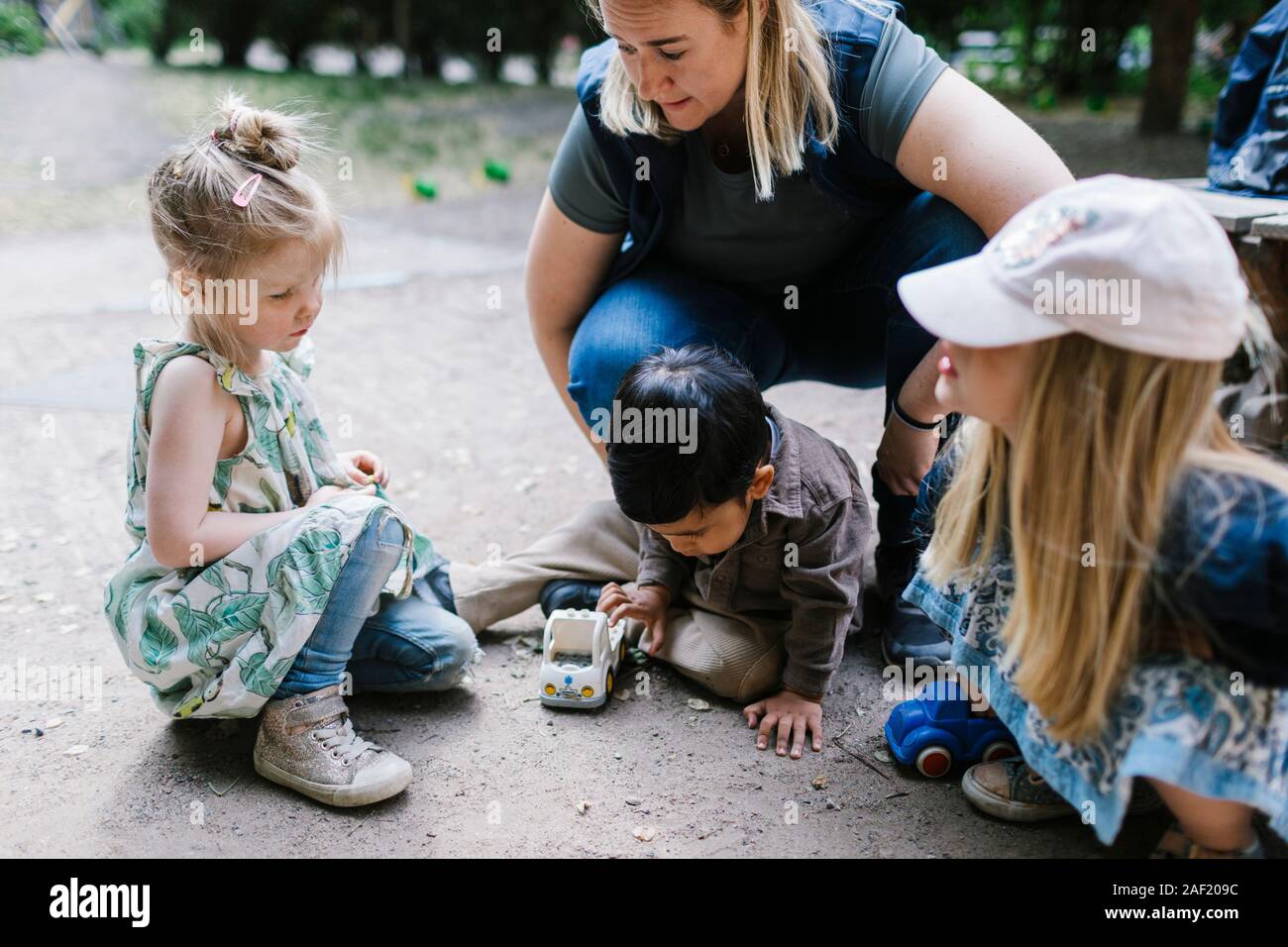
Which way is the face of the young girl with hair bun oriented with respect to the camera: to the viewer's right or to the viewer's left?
to the viewer's right

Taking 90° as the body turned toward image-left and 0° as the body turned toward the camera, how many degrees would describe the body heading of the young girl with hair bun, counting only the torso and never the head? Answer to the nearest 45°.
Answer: approximately 315°

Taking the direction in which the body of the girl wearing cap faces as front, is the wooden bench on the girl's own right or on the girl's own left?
on the girl's own right

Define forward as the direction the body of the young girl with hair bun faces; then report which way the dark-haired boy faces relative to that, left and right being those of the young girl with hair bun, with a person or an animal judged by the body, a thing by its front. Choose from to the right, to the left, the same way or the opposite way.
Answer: to the right

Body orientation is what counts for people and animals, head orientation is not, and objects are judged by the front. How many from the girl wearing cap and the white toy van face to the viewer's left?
1

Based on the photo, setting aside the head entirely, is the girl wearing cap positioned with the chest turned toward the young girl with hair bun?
yes

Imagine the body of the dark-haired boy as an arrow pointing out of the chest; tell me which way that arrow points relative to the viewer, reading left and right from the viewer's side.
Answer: facing the viewer and to the left of the viewer

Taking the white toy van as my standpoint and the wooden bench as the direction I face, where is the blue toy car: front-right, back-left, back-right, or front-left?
front-right

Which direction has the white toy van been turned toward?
toward the camera

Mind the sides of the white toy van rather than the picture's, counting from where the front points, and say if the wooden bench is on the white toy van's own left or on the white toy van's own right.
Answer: on the white toy van's own left

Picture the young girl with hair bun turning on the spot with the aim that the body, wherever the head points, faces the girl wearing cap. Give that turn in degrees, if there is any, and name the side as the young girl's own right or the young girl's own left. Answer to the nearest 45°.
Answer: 0° — they already face them

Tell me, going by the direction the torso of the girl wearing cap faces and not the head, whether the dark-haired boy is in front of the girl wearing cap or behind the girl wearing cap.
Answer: in front

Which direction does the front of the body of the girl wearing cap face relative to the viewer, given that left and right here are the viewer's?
facing to the left of the viewer

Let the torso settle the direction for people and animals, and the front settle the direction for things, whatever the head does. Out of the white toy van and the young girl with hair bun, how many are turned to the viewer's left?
0
